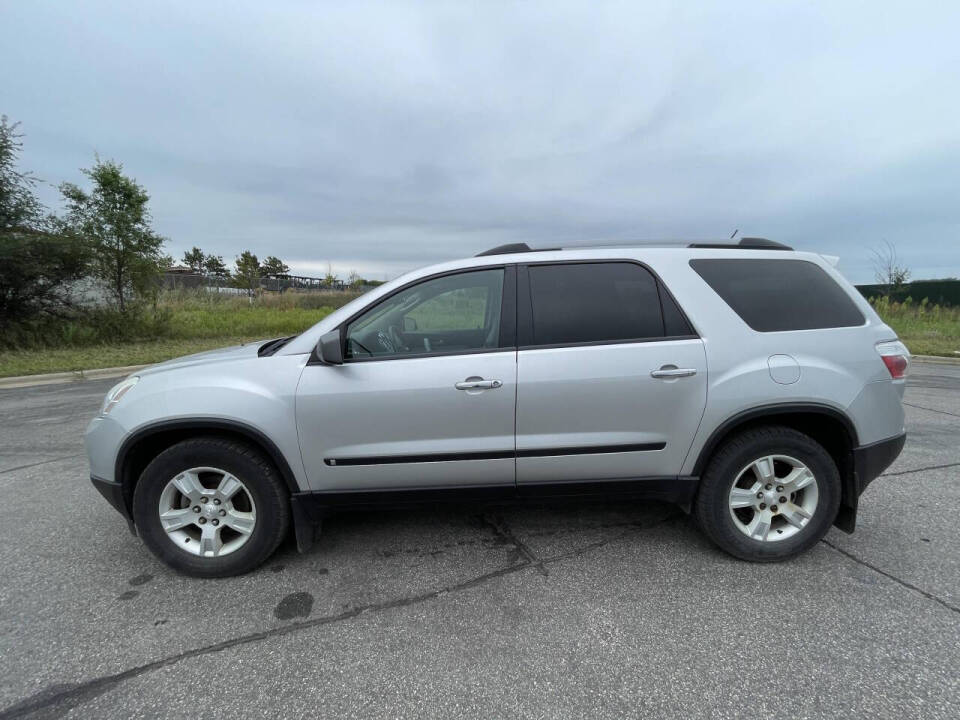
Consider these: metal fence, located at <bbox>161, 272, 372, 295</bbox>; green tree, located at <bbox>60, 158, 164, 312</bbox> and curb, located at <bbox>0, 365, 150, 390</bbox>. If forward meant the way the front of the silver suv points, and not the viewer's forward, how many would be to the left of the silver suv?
0

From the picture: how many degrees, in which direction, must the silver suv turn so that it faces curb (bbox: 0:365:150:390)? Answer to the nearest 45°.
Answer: approximately 45° to its right

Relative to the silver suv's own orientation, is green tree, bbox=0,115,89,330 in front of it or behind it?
in front

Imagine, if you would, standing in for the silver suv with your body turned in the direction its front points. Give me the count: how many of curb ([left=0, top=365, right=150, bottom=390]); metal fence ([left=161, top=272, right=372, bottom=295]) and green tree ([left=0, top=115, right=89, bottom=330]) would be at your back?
0

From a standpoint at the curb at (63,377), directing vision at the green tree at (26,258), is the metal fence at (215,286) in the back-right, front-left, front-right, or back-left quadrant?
front-right

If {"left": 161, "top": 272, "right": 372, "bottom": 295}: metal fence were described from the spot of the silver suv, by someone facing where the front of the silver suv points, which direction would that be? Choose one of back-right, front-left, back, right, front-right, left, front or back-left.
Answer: front-right

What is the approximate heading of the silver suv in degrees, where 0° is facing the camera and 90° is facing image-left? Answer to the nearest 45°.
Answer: approximately 90°

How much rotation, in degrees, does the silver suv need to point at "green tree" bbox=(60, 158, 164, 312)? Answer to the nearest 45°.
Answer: approximately 45° to its right
